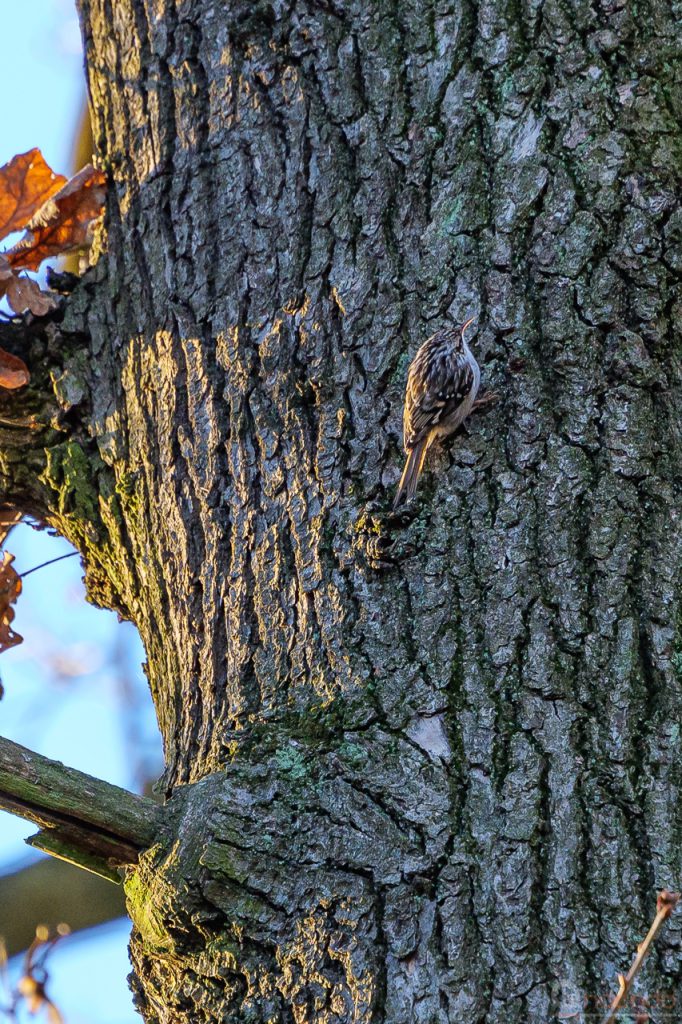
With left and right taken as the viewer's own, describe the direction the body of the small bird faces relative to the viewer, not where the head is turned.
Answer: facing away from the viewer and to the right of the viewer

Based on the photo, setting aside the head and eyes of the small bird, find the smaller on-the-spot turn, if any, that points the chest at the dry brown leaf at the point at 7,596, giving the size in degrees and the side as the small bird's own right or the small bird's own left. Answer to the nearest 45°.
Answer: approximately 90° to the small bird's own left

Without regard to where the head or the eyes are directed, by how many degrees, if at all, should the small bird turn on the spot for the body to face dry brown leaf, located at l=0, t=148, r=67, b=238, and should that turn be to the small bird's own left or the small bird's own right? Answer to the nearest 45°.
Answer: approximately 135° to the small bird's own left

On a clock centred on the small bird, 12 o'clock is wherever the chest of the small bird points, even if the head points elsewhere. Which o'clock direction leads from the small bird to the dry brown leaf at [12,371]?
The dry brown leaf is roughly at 8 o'clock from the small bird.

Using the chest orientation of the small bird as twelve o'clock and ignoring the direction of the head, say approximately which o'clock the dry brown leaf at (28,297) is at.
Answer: The dry brown leaf is roughly at 8 o'clock from the small bird.

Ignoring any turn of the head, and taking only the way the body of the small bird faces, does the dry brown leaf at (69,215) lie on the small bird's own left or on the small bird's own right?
on the small bird's own left
